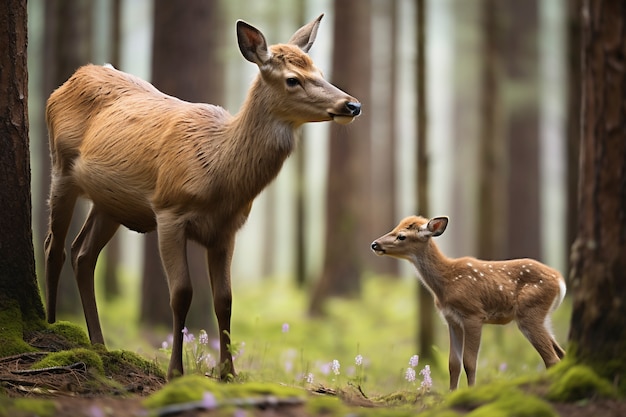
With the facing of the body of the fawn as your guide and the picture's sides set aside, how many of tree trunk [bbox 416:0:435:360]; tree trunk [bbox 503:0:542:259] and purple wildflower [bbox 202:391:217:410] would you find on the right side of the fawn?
2

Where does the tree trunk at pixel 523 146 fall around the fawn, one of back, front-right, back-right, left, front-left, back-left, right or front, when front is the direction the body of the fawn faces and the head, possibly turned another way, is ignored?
right

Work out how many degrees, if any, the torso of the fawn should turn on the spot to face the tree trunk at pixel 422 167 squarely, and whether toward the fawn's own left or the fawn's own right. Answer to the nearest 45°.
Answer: approximately 90° to the fawn's own right

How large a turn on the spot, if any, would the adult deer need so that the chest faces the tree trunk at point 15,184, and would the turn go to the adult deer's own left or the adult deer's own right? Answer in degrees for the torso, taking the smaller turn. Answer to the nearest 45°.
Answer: approximately 135° to the adult deer's own right

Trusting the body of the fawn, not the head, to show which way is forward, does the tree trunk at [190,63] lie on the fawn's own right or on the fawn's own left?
on the fawn's own right

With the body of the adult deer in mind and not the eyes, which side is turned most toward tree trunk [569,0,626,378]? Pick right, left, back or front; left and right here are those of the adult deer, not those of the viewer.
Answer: front

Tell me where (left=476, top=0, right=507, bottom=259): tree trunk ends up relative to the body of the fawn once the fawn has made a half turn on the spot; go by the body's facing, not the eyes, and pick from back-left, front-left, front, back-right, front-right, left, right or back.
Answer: left

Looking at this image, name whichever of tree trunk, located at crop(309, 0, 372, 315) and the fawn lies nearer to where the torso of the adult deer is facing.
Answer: the fawn

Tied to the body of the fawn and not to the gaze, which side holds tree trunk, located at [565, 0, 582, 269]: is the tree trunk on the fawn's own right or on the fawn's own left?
on the fawn's own right

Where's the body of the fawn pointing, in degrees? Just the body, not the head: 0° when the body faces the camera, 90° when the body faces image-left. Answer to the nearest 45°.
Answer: approximately 90°

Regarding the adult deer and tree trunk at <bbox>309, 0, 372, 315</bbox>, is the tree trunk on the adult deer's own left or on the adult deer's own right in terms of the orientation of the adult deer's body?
on the adult deer's own left

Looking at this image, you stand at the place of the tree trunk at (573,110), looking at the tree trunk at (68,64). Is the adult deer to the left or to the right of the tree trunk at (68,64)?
left

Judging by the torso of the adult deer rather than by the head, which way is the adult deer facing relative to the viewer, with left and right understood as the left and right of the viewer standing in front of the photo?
facing the viewer and to the right of the viewer

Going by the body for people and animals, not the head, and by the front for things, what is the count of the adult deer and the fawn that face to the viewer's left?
1

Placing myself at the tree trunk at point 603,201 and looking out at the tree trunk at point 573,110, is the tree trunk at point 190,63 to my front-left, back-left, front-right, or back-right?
front-left
